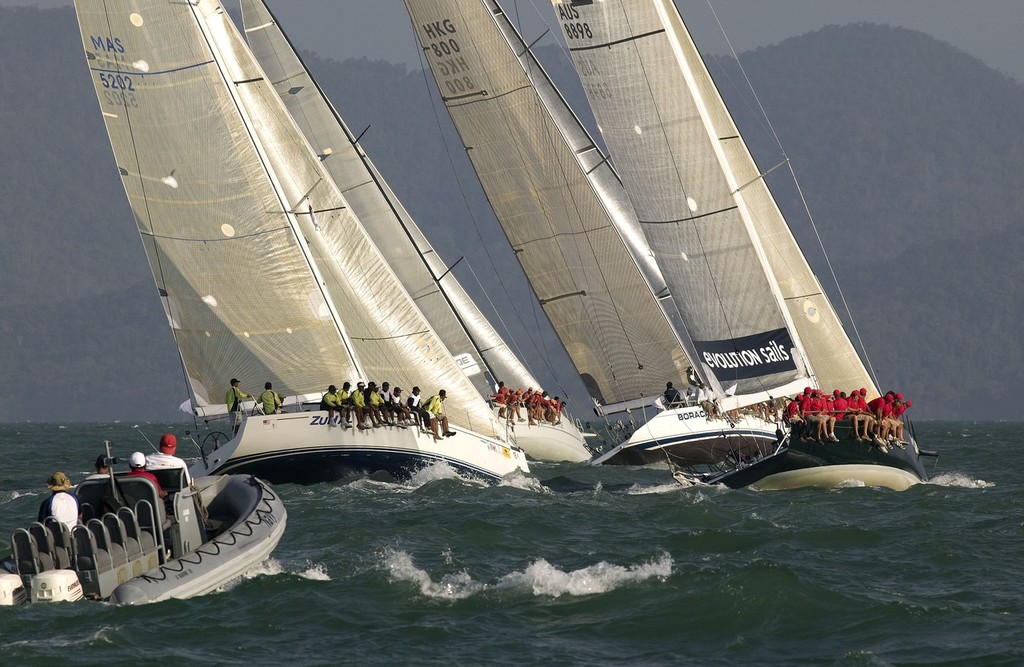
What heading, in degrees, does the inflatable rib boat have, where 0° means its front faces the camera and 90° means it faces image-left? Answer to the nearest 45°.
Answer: approximately 225°

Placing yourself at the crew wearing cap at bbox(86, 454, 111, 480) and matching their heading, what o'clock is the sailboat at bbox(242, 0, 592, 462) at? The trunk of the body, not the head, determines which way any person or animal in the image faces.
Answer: The sailboat is roughly at 11 o'clock from the crew wearing cap.

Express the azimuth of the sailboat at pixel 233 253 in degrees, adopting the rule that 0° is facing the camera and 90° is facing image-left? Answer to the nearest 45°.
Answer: approximately 225°

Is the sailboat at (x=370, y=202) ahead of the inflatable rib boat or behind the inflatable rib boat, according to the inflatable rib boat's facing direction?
ahead

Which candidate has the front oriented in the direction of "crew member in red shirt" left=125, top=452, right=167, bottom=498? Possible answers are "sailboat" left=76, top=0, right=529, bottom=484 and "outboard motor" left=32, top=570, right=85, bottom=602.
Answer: the outboard motor

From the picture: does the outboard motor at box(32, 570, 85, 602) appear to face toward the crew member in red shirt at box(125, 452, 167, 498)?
yes

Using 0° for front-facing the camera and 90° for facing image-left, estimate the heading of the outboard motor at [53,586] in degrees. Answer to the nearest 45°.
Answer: approximately 225°

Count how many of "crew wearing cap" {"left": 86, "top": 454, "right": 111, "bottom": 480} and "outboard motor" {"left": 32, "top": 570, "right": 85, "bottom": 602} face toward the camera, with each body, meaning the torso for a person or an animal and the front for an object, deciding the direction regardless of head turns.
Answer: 0

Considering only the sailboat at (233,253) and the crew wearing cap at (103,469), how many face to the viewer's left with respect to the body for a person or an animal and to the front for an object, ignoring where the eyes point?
0

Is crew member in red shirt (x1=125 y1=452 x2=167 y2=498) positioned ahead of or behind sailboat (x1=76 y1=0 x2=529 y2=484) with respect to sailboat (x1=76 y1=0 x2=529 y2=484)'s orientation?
behind

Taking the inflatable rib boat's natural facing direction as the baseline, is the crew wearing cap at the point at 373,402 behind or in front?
in front

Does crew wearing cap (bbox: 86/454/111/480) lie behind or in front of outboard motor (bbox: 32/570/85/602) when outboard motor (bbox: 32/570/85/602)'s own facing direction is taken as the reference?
in front
